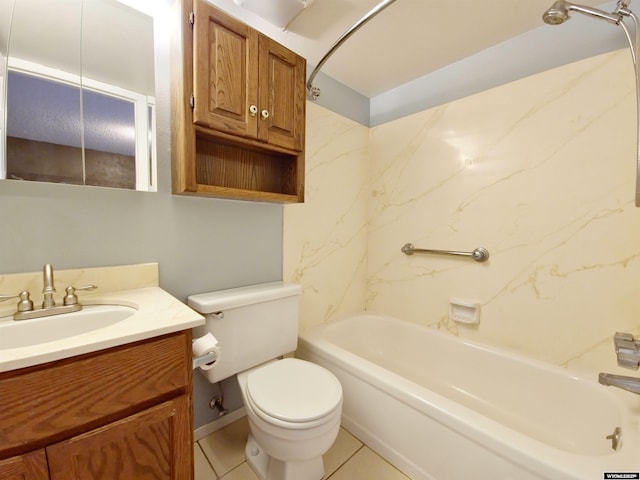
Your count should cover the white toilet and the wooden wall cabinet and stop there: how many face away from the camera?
0

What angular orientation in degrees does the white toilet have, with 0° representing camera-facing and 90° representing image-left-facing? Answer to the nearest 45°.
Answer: approximately 315°

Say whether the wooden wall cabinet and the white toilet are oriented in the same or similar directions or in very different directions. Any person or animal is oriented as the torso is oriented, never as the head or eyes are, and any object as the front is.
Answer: same or similar directions

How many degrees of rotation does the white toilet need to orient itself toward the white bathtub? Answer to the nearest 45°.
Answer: approximately 45° to its left

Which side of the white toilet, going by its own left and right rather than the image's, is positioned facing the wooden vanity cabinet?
right
